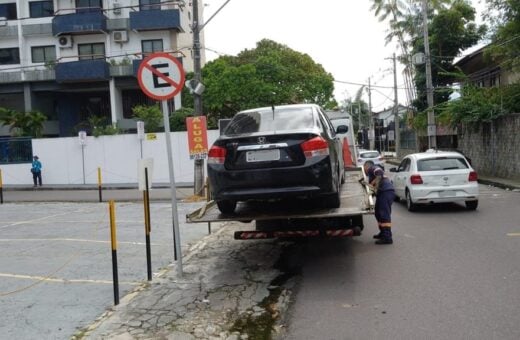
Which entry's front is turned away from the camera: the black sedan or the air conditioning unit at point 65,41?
the black sedan

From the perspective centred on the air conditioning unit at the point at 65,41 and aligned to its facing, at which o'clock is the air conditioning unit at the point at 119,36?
the air conditioning unit at the point at 119,36 is roughly at 10 o'clock from the air conditioning unit at the point at 65,41.

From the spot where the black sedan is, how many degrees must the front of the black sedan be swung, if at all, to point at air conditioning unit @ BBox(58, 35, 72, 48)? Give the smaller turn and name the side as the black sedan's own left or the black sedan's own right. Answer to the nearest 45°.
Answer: approximately 45° to the black sedan's own left

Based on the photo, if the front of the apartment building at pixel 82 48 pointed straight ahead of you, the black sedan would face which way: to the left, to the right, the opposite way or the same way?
the opposite way

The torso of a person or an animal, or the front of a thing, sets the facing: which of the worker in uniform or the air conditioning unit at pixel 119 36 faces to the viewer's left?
the worker in uniform

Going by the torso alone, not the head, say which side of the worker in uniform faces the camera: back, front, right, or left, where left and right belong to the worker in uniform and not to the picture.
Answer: left

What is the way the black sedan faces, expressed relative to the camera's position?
facing away from the viewer
